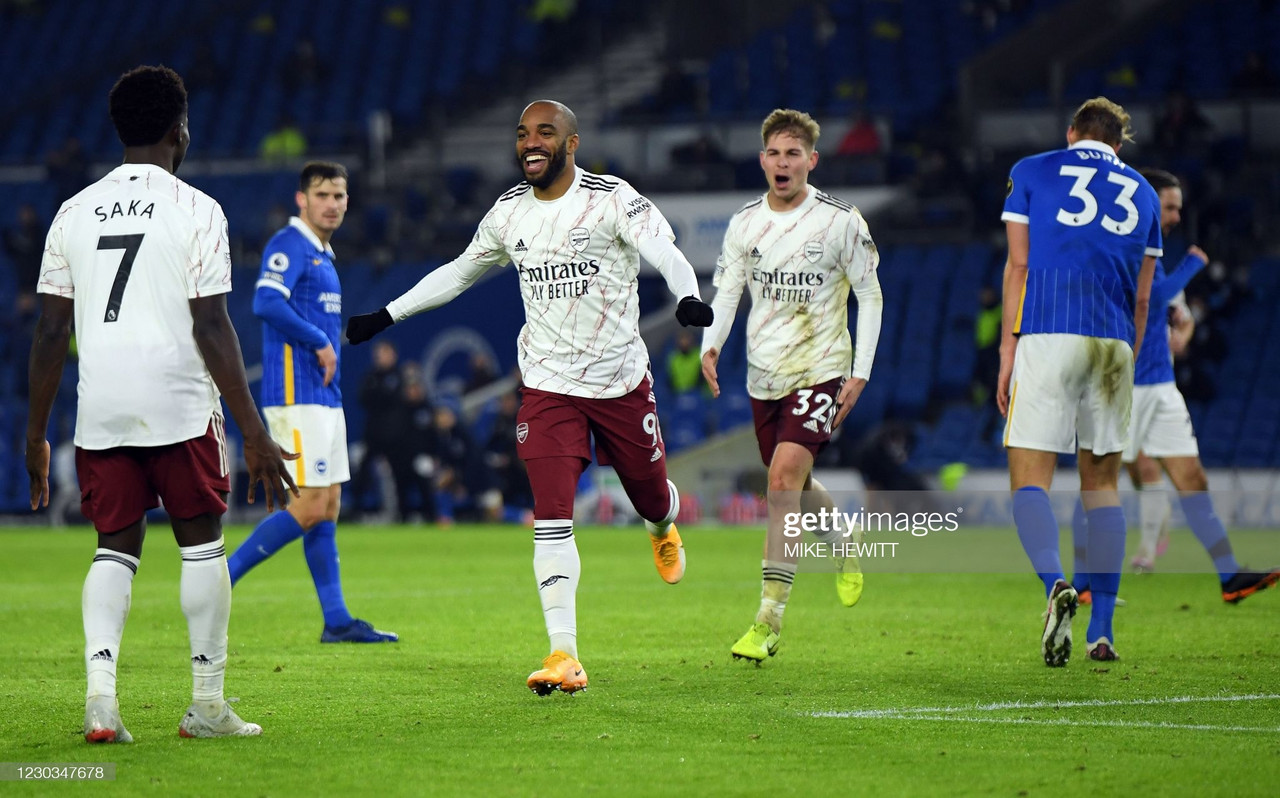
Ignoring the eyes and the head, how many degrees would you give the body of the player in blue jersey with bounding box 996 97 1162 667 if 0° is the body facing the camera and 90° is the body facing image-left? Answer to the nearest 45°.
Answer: approximately 180°

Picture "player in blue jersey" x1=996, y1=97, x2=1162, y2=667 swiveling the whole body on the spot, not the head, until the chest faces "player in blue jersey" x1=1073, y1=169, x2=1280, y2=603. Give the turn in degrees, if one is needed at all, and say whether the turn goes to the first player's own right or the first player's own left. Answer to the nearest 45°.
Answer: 0° — they already face them

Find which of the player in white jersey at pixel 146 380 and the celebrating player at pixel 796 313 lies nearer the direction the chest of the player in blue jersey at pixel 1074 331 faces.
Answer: the celebrating player

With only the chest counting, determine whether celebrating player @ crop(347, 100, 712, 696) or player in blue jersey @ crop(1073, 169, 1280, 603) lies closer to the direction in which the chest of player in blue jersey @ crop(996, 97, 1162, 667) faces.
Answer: the player in blue jersey

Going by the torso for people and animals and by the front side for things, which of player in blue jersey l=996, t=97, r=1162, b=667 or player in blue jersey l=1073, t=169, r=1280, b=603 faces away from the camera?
player in blue jersey l=996, t=97, r=1162, b=667

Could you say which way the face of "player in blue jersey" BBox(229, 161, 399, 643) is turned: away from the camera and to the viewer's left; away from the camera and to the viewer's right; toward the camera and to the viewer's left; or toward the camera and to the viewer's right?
toward the camera and to the viewer's right

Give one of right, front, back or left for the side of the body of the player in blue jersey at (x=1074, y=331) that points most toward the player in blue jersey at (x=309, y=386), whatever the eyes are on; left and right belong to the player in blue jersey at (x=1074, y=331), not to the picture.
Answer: left

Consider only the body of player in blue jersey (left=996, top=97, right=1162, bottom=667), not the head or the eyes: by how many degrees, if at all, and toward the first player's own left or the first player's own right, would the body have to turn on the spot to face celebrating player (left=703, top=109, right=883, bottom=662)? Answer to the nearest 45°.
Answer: approximately 90° to the first player's own left

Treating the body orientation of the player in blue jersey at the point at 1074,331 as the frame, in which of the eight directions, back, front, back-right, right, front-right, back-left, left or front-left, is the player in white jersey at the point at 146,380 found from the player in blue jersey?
back-left

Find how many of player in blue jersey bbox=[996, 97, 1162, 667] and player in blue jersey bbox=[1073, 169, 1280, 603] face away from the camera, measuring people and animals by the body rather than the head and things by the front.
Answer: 1
